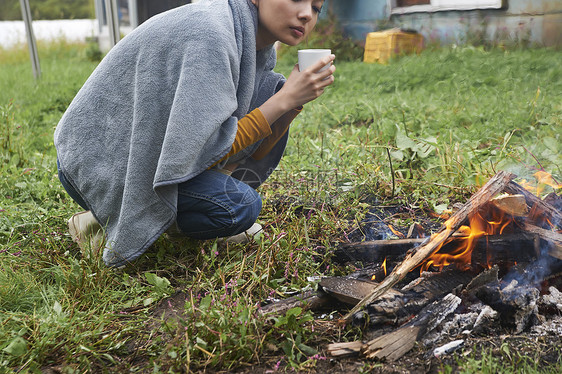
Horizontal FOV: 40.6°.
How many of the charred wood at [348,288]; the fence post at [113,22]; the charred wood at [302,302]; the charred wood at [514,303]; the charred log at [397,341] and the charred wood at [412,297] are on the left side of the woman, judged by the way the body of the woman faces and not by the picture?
1

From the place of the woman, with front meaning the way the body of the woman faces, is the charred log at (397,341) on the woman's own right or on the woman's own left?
on the woman's own right

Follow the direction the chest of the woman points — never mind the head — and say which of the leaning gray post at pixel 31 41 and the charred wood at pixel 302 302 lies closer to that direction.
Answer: the charred wood

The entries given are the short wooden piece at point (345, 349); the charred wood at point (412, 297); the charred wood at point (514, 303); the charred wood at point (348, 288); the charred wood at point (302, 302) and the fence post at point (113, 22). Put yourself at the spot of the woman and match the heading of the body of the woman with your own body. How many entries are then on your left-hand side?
1

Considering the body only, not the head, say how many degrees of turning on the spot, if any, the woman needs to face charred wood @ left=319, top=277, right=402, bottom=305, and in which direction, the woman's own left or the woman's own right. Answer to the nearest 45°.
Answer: approximately 45° to the woman's own right

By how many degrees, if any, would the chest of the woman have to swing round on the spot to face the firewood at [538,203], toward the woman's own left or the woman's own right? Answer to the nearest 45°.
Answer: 0° — they already face it

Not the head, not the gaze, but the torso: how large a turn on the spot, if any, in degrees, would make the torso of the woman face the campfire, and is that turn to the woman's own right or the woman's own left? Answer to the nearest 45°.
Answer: approximately 45° to the woman's own right

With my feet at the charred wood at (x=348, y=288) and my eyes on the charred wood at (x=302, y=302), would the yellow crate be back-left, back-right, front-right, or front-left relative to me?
back-right

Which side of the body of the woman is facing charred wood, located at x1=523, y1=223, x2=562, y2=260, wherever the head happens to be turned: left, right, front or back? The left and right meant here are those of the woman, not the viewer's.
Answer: front

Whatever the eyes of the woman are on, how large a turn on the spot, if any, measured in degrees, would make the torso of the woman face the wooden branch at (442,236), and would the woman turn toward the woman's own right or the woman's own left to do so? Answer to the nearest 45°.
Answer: approximately 45° to the woman's own right

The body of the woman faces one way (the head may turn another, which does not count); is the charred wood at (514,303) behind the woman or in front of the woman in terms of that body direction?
in front

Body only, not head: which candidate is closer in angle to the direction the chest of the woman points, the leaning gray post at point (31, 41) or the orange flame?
the orange flame

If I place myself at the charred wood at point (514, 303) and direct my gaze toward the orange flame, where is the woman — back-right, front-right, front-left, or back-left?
front-left

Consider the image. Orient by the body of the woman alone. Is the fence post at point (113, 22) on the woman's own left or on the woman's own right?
on the woman's own left

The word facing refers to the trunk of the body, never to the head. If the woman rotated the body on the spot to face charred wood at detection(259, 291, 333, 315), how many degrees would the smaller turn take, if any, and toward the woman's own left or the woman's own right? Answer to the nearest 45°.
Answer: approximately 45° to the woman's own right

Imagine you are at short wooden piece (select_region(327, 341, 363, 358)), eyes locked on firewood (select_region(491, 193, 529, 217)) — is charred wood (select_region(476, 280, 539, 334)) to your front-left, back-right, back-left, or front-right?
front-right

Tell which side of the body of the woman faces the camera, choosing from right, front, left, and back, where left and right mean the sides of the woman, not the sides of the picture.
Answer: right
